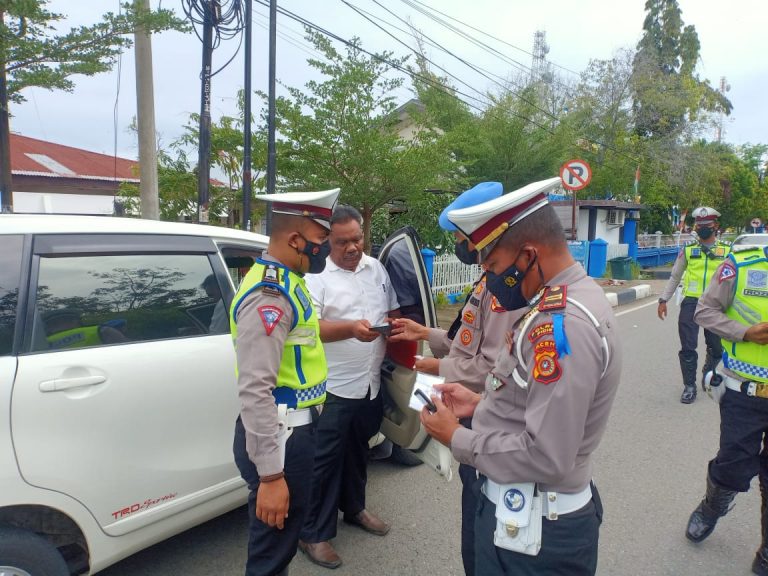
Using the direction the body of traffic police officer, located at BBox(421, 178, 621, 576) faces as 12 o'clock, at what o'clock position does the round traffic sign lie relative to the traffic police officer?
The round traffic sign is roughly at 3 o'clock from the traffic police officer.

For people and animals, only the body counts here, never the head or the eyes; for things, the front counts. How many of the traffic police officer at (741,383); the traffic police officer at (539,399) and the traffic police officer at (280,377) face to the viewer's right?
1

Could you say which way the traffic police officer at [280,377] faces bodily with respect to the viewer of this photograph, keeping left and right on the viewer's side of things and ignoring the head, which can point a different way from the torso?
facing to the right of the viewer

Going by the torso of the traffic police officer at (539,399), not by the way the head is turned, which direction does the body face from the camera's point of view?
to the viewer's left

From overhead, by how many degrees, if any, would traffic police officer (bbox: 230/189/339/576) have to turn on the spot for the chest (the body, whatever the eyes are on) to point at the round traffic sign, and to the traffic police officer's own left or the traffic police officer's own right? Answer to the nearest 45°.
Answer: approximately 45° to the traffic police officer's own left

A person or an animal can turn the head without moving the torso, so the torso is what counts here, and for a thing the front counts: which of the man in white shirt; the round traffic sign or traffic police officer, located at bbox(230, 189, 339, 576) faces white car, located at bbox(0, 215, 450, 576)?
the round traffic sign

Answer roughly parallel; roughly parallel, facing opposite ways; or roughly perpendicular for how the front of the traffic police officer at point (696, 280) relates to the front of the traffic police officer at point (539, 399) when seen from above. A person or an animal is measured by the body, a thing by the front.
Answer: roughly perpendicular

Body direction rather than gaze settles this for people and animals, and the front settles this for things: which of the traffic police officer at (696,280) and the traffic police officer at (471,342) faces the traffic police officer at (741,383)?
the traffic police officer at (696,280)

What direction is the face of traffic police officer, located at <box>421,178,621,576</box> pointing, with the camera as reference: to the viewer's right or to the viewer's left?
to the viewer's left

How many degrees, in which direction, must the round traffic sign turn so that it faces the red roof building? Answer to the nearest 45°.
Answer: approximately 90° to its right

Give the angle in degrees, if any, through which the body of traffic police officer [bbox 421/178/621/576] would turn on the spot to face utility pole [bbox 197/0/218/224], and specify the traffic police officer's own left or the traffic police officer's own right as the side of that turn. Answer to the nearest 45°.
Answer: approximately 45° to the traffic police officer's own right

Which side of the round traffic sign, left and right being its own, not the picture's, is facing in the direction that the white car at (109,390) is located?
front

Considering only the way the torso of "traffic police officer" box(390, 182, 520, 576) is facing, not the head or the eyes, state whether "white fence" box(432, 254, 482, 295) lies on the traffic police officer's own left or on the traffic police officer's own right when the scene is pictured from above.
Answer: on the traffic police officer's own right
